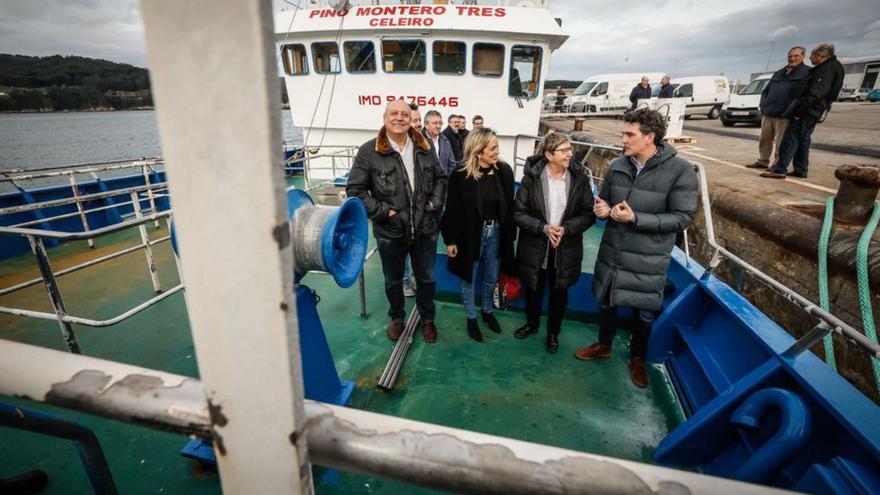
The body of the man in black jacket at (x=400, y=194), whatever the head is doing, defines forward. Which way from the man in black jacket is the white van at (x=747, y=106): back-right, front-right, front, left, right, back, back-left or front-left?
back-left

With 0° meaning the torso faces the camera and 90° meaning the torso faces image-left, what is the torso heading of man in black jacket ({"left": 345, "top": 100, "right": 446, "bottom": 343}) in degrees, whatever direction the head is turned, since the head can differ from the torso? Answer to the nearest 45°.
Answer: approximately 0°

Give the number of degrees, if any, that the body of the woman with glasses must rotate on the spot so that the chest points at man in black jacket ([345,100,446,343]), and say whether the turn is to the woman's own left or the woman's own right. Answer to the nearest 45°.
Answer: approximately 90° to the woman's own right

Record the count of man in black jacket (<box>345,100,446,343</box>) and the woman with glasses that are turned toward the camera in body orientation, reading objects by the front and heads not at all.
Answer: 2

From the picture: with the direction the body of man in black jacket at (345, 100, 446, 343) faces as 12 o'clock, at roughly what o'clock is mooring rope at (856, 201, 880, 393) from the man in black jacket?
The mooring rope is roughly at 10 o'clock from the man in black jacket.

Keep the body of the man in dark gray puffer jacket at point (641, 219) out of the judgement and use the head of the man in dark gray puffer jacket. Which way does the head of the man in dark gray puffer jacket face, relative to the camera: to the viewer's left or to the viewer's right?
to the viewer's left

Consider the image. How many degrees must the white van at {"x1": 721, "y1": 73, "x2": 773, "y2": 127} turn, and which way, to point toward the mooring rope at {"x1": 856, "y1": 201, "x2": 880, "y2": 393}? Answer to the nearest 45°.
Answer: approximately 45° to its left

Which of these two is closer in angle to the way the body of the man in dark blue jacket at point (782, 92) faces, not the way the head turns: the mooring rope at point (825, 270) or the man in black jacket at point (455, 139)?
the man in black jacket

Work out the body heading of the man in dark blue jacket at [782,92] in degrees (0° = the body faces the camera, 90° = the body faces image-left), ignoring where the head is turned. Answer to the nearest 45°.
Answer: approximately 45°

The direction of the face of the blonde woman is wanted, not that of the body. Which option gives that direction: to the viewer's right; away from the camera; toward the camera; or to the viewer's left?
to the viewer's right
